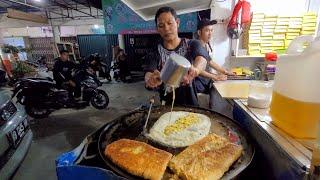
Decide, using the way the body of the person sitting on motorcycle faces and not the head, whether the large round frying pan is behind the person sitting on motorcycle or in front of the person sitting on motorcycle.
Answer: in front

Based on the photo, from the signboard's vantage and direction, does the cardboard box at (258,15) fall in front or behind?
in front

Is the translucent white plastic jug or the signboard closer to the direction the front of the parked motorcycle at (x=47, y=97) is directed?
the signboard

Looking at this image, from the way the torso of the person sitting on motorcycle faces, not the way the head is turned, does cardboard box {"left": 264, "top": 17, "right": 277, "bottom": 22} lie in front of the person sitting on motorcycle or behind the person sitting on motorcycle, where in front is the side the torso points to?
in front

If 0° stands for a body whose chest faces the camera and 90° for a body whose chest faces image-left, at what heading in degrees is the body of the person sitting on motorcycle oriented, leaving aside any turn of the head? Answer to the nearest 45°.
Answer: approximately 315°

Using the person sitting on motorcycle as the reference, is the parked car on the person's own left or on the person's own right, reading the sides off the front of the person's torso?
on the person's own right

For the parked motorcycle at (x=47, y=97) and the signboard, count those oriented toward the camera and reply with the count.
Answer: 1
